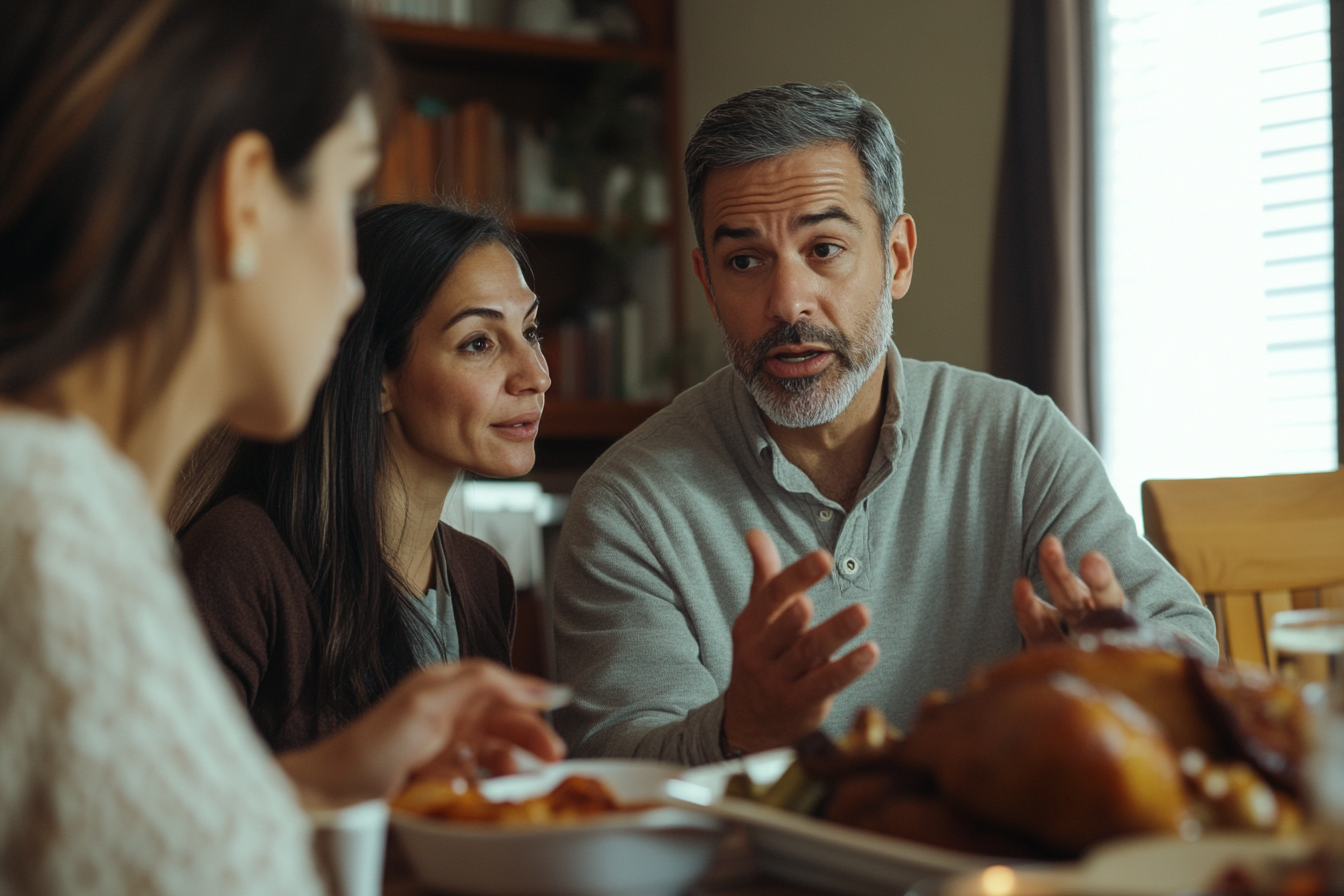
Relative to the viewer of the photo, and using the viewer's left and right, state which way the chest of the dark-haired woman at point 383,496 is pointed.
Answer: facing the viewer and to the right of the viewer

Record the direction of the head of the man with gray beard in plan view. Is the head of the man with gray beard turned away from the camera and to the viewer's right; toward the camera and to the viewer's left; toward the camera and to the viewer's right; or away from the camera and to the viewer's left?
toward the camera and to the viewer's left

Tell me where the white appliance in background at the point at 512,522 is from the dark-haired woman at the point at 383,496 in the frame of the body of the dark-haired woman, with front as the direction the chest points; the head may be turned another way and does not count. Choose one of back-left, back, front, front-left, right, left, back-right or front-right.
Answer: back-left

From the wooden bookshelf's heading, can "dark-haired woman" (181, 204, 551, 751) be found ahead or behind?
ahead

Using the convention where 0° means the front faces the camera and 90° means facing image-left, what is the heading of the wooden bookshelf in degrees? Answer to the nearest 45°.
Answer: approximately 0°

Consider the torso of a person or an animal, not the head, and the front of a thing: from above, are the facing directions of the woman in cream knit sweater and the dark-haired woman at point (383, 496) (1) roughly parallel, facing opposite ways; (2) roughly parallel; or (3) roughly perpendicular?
roughly perpendicular

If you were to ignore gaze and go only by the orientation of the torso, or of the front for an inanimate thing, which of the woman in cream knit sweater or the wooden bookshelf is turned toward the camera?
the wooden bookshelf

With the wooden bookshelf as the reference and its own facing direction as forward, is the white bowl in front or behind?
in front

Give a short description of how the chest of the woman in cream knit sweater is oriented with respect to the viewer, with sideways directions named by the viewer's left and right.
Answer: facing away from the viewer and to the right of the viewer

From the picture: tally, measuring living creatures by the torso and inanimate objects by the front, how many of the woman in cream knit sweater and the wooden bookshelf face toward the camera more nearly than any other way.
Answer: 1

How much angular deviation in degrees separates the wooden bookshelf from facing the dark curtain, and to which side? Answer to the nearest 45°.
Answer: approximately 45° to its left

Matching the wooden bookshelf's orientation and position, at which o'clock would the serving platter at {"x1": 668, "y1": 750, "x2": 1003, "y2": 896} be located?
The serving platter is roughly at 12 o'clock from the wooden bookshelf.
